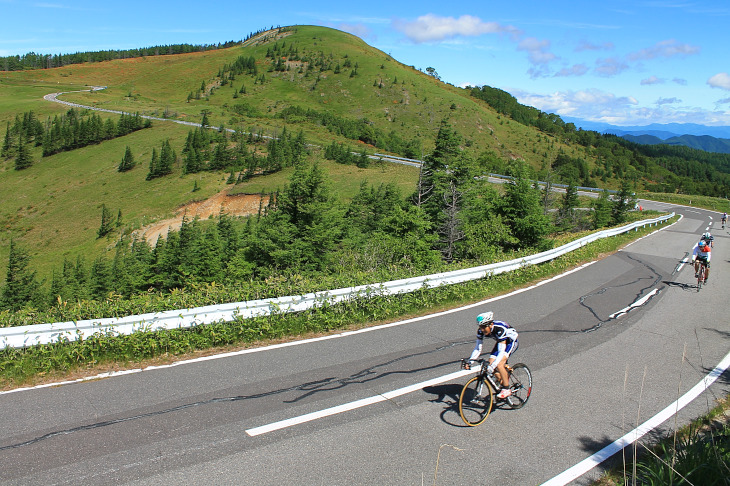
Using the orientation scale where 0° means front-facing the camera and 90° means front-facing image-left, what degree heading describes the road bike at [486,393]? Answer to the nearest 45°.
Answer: approximately 45°

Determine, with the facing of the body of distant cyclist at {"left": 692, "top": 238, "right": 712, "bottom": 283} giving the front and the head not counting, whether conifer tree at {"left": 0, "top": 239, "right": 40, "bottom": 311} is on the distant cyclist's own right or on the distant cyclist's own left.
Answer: on the distant cyclist's own right

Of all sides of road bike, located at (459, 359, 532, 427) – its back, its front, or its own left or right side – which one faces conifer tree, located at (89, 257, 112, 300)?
right

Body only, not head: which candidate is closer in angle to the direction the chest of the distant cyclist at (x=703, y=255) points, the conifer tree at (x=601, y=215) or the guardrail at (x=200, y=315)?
the guardrail

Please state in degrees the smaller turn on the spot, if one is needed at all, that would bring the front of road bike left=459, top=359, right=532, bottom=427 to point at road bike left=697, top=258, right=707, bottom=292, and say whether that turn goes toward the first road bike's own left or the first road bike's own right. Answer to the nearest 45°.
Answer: approximately 180°

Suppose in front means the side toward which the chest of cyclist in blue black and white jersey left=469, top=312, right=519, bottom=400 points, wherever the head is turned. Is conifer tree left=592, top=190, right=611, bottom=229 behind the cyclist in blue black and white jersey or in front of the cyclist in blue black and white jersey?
behind

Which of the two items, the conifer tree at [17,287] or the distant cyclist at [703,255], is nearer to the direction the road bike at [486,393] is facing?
the conifer tree

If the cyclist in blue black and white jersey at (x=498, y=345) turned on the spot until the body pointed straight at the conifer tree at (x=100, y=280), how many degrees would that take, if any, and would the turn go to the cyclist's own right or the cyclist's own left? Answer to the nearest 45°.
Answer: approximately 90° to the cyclist's own right

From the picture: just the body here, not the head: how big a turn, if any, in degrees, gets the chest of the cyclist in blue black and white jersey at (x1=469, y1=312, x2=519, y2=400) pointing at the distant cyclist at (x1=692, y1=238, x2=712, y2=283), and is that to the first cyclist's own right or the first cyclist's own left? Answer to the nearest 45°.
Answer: approximately 180°
